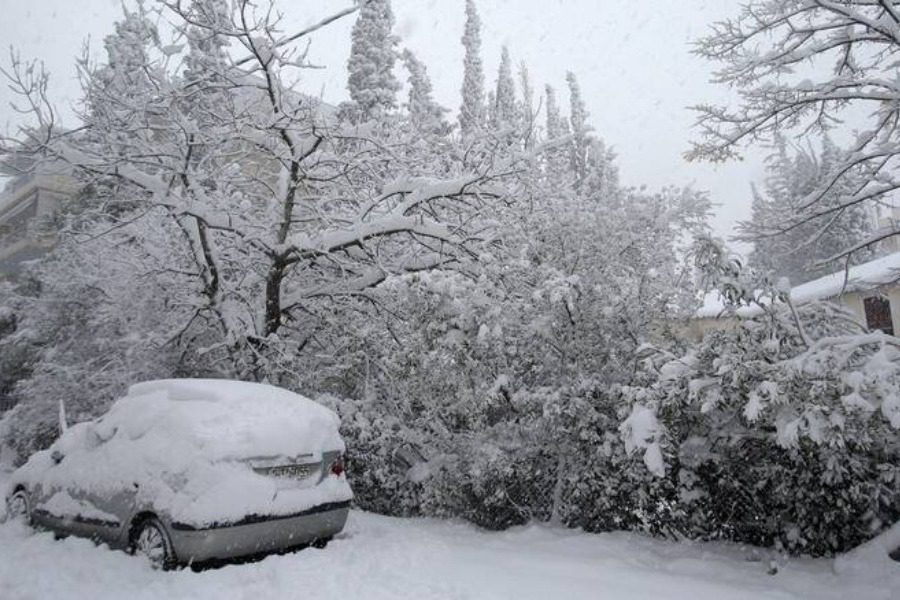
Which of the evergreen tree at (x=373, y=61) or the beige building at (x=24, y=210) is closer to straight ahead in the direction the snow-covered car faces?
the beige building

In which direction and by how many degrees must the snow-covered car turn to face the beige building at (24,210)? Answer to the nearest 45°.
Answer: approximately 45° to its right

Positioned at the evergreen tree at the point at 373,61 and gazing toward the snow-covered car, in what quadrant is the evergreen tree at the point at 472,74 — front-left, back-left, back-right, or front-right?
back-left

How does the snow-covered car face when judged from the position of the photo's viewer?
facing away from the viewer and to the left of the viewer

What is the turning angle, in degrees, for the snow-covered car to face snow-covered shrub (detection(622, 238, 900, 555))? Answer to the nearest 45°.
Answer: approximately 180°

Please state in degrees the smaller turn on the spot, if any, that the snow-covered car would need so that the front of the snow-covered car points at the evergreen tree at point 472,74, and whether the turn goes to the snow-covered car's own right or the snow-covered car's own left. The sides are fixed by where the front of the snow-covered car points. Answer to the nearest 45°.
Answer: approximately 90° to the snow-covered car's own right

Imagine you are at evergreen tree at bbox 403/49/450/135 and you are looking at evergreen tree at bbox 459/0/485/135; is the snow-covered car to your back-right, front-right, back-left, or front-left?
back-right

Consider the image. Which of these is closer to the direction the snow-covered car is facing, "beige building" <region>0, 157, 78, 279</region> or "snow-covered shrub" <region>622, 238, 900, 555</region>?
the beige building

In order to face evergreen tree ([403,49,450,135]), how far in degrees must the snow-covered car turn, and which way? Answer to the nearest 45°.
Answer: approximately 90° to its right
